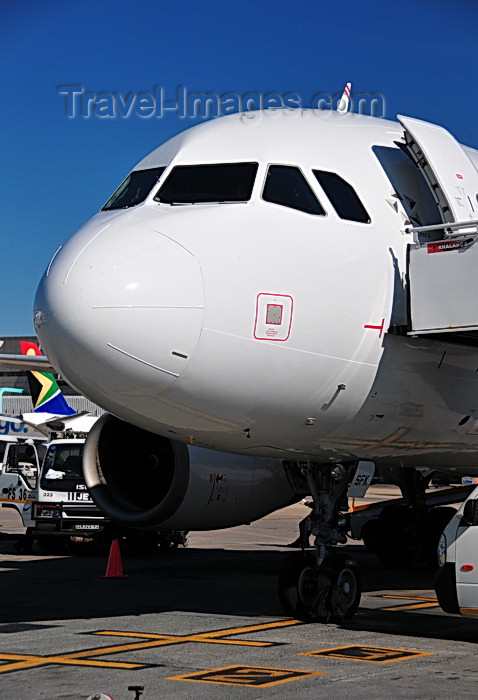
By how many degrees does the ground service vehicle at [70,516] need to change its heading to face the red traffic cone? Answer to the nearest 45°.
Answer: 0° — it already faces it

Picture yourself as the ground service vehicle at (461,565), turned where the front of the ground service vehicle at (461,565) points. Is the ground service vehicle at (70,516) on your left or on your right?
on your right

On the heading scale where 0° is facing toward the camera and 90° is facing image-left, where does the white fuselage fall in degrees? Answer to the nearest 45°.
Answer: approximately 45°

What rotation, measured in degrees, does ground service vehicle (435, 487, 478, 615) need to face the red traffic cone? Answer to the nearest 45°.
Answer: approximately 45° to its right

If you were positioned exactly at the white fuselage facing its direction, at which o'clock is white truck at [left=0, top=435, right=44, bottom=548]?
The white truck is roughly at 4 o'clock from the white fuselage.

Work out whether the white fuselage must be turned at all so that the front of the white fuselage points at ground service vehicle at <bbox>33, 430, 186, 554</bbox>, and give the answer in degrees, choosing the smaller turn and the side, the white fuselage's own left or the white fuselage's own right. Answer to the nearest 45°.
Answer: approximately 135° to the white fuselage's own right
